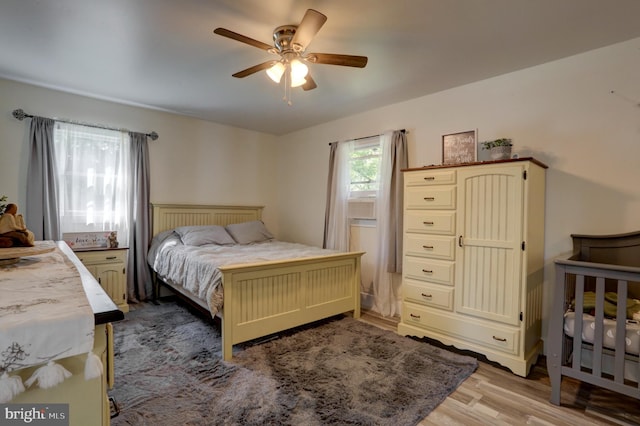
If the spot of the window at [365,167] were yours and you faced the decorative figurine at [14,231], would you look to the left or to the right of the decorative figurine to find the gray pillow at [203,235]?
right

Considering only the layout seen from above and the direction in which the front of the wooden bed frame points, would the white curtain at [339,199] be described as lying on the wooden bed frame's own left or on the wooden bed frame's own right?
on the wooden bed frame's own left

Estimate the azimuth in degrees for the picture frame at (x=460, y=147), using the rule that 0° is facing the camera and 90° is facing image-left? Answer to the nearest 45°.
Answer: approximately 45°

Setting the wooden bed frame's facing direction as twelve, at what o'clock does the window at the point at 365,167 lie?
The window is roughly at 9 o'clock from the wooden bed frame.

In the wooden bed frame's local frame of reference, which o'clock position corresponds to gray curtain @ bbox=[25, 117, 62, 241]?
The gray curtain is roughly at 5 o'clock from the wooden bed frame.

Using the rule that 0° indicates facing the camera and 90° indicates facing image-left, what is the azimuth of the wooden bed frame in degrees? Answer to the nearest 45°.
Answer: approximately 315°

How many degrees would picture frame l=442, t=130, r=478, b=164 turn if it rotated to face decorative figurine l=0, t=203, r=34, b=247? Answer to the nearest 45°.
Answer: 0° — it already faces it

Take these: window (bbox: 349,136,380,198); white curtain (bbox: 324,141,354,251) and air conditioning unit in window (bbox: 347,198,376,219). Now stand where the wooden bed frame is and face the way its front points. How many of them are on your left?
3

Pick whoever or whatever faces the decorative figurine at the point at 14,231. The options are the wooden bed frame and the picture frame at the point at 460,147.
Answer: the picture frame

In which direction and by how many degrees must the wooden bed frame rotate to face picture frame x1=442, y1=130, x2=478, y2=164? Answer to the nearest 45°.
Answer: approximately 45° to its left

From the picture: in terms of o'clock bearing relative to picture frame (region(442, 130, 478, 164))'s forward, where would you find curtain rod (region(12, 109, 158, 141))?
The curtain rod is roughly at 1 o'clock from the picture frame.
